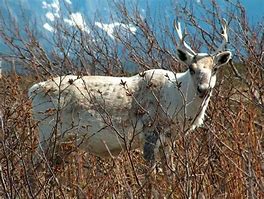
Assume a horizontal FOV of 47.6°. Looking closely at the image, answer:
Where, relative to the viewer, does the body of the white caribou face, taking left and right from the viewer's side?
facing to the right of the viewer
